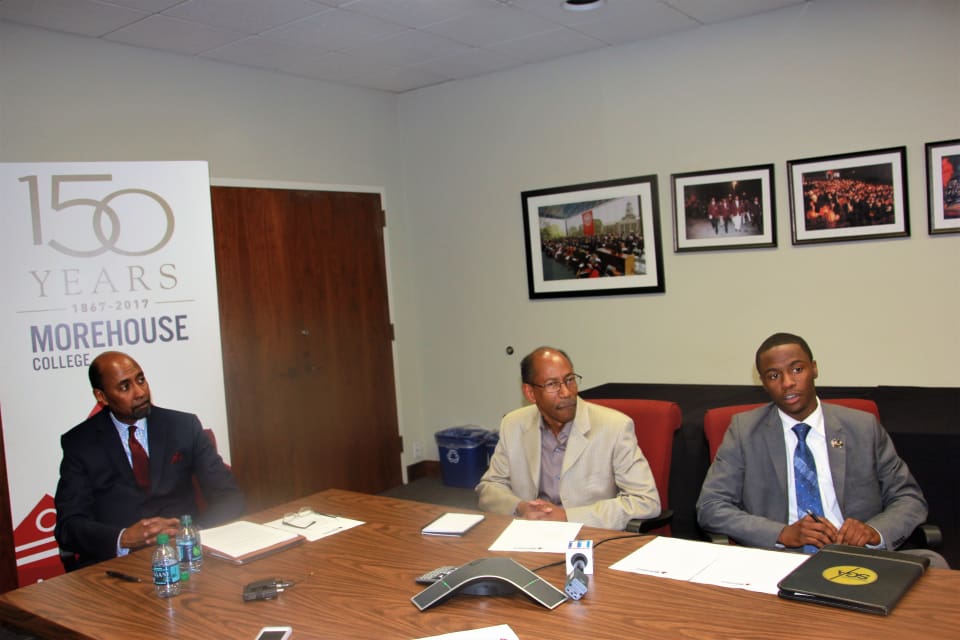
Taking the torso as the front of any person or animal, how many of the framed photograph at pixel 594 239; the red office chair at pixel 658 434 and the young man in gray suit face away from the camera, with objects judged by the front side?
0

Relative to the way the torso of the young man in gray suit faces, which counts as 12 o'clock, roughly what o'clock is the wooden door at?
The wooden door is roughly at 4 o'clock from the young man in gray suit.

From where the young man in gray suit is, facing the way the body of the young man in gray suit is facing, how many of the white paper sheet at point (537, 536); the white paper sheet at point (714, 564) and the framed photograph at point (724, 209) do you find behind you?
1

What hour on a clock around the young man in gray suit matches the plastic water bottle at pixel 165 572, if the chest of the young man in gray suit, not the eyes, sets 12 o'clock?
The plastic water bottle is roughly at 2 o'clock from the young man in gray suit.

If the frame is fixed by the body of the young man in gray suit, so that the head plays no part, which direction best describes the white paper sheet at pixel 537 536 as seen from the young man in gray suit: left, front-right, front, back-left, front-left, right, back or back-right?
front-right

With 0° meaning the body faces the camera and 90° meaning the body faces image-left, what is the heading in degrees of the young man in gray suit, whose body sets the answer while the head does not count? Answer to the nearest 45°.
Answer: approximately 0°

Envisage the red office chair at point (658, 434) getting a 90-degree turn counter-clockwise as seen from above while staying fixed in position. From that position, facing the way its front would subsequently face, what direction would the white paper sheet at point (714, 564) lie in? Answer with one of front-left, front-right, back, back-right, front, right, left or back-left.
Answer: front-right

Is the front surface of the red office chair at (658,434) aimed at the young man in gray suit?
no

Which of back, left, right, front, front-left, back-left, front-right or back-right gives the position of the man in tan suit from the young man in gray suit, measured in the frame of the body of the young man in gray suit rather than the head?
right

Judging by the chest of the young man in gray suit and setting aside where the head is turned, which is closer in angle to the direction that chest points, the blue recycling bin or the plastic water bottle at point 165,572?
the plastic water bottle

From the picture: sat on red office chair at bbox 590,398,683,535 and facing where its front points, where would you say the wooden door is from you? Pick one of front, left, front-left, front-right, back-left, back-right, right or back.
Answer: right

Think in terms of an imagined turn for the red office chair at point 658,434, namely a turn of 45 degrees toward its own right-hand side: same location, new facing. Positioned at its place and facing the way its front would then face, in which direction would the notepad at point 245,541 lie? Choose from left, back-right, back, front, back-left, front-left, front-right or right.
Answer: front-left

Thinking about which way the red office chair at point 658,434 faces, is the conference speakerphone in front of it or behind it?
in front

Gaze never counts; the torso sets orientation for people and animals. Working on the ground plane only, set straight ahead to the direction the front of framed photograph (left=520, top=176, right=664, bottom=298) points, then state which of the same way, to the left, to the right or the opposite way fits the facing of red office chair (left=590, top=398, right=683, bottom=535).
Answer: the same way

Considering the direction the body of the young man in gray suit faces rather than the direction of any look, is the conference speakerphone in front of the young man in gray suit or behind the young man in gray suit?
in front

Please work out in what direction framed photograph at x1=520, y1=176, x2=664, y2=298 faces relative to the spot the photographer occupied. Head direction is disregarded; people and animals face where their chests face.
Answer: facing the viewer and to the left of the viewer
